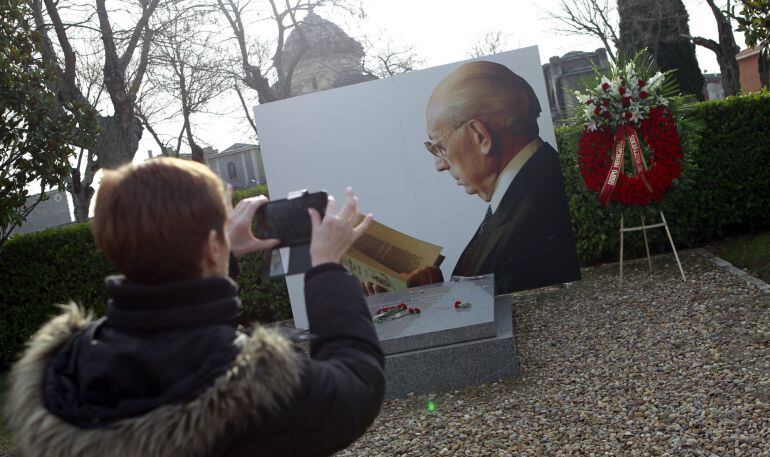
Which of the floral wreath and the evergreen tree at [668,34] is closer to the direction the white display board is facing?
the floral wreath

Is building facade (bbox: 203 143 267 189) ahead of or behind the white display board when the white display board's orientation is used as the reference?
behind

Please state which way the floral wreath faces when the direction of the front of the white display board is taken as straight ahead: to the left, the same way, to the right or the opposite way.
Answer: the same way

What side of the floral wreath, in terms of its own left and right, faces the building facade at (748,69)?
back

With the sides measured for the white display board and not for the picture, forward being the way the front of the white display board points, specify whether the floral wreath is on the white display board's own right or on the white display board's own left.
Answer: on the white display board's own left

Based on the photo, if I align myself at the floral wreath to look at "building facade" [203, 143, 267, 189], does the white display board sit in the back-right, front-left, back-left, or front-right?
front-left

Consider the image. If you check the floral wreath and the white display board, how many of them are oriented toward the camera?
2

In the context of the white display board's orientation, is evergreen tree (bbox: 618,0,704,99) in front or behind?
behind

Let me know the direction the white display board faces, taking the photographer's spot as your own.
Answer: facing the viewer

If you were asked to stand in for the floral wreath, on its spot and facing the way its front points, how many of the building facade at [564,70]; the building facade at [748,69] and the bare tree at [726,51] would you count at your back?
3

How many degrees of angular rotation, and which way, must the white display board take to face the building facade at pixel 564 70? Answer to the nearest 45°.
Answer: approximately 180°

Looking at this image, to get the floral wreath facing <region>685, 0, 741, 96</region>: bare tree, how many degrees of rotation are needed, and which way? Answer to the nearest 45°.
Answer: approximately 180°

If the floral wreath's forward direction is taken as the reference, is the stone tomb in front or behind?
in front

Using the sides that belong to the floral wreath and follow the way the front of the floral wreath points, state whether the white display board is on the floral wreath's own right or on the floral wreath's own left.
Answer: on the floral wreath's own right

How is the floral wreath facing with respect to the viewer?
toward the camera

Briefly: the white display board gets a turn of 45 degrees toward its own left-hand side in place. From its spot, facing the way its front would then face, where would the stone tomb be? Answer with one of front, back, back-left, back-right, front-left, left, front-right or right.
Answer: front-right
